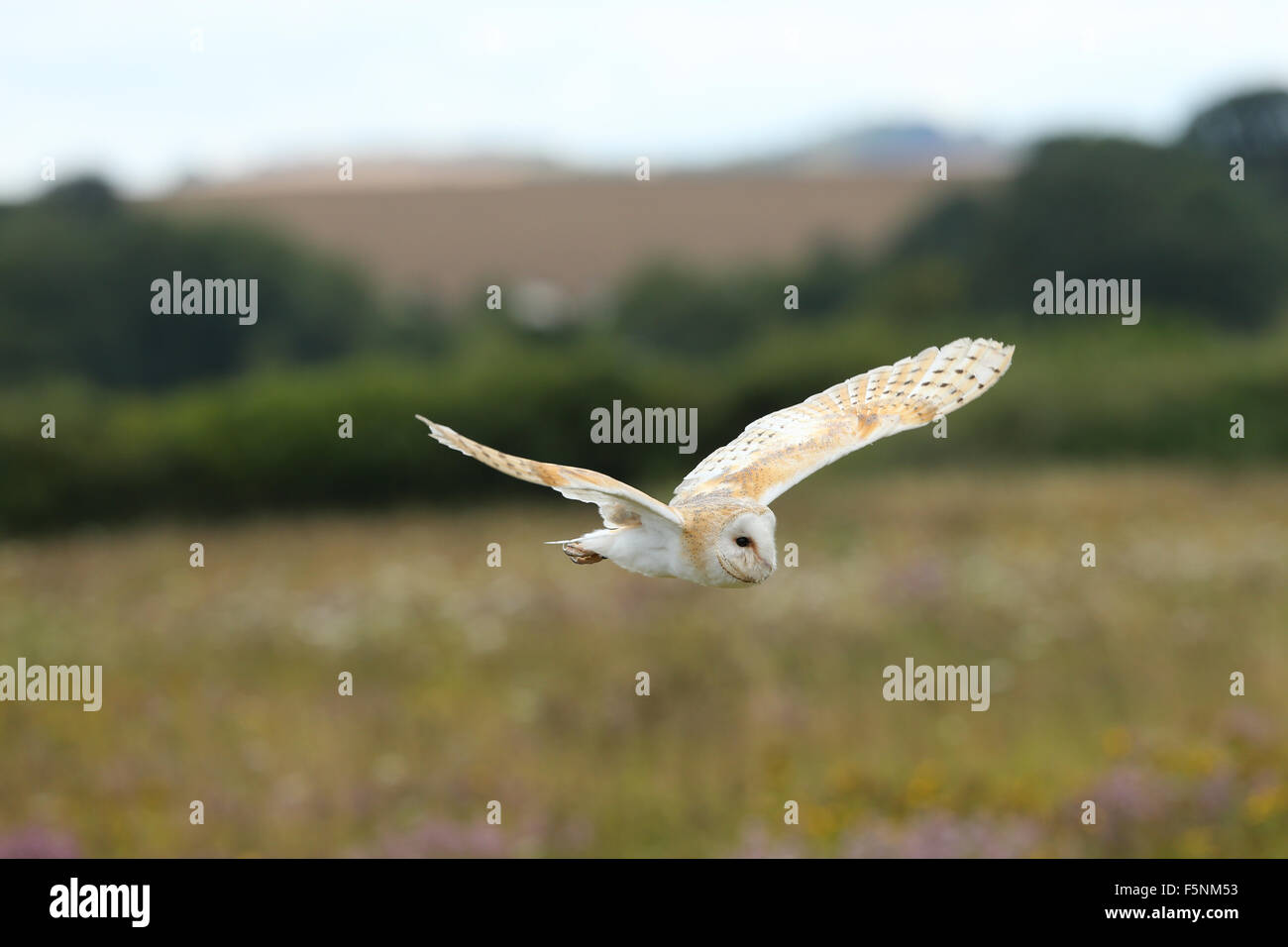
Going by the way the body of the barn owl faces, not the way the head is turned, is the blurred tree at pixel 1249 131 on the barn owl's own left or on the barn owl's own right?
on the barn owl's own left

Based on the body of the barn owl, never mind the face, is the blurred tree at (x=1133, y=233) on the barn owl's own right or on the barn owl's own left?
on the barn owl's own left

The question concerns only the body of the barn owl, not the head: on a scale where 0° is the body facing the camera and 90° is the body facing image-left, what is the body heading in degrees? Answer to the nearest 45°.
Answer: approximately 315°
